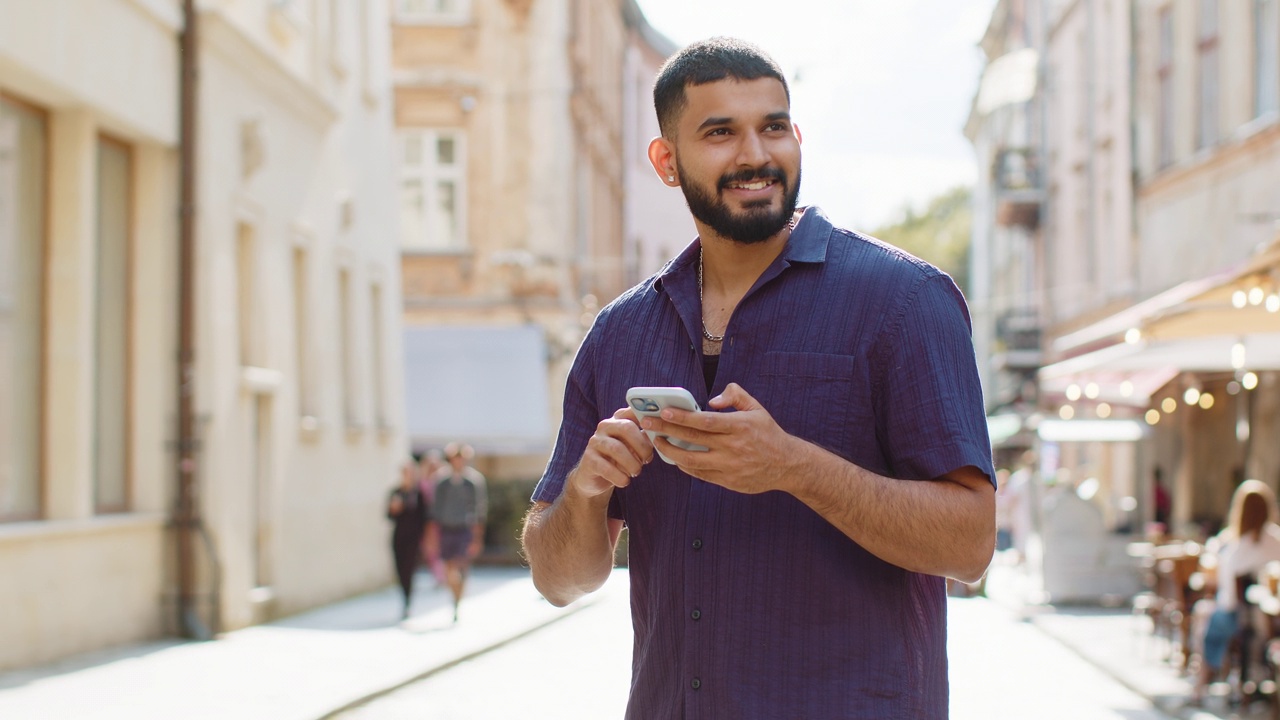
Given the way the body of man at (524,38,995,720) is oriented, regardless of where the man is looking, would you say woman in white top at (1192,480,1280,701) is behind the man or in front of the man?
behind

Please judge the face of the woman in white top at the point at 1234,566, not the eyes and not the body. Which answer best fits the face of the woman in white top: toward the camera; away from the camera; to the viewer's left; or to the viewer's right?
away from the camera

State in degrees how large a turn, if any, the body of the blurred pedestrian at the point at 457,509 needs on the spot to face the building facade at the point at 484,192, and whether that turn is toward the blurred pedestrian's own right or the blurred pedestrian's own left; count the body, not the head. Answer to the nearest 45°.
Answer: approximately 180°

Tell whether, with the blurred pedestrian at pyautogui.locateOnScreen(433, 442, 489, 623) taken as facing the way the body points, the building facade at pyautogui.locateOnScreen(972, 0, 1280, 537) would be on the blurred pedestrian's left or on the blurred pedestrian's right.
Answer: on the blurred pedestrian's left

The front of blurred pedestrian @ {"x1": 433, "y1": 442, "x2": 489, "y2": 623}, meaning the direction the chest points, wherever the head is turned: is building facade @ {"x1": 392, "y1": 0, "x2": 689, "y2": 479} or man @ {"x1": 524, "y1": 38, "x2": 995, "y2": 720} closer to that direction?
the man

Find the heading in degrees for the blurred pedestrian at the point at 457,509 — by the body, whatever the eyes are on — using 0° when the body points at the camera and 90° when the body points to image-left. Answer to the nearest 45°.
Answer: approximately 0°

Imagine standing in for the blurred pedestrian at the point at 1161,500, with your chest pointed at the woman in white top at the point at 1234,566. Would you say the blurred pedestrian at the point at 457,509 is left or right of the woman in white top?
right

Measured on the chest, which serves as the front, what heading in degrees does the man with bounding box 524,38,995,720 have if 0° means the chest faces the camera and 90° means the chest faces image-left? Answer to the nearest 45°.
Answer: approximately 45°

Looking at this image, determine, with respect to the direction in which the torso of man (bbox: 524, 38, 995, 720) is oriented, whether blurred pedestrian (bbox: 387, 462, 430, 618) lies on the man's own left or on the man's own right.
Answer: on the man's own right

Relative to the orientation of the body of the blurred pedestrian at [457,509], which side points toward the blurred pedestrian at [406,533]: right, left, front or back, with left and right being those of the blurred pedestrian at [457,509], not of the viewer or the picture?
right
